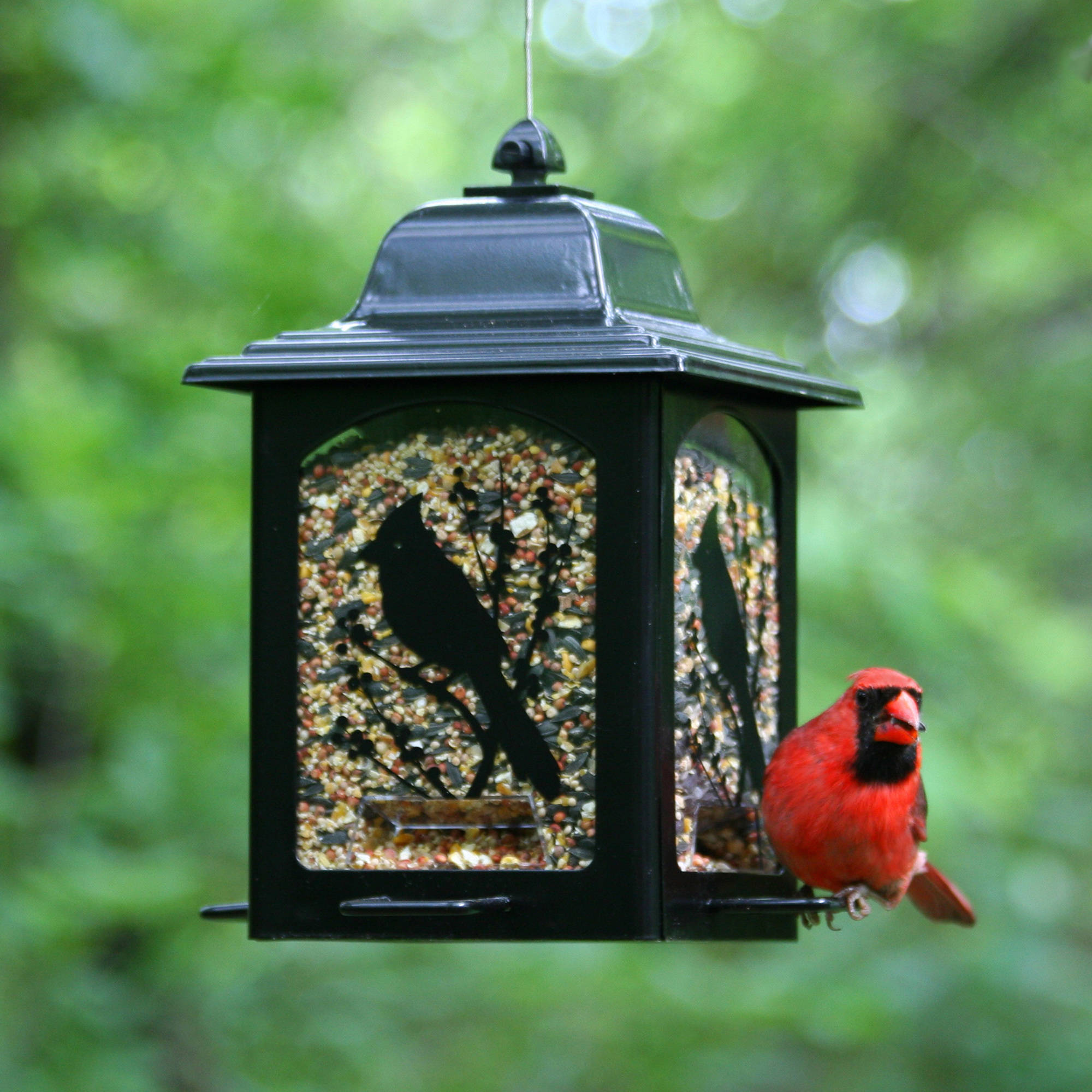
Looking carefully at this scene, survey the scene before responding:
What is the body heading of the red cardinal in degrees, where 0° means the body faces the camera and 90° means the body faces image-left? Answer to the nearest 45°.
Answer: approximately 45°
